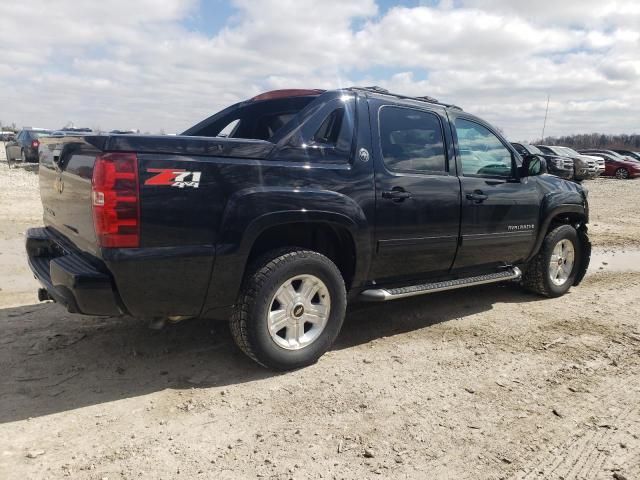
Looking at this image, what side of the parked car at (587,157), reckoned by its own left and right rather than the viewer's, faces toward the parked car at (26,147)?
right

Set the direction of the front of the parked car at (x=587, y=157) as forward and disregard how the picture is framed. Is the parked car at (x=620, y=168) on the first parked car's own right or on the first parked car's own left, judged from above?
on the first parked car's own left

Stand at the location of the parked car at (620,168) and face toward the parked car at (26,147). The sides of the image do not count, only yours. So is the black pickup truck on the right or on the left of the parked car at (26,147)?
left

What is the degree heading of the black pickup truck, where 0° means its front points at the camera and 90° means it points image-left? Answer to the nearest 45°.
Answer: approximately 225°

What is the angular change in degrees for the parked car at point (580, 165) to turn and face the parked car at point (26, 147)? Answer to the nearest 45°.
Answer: approximately 90° to its right

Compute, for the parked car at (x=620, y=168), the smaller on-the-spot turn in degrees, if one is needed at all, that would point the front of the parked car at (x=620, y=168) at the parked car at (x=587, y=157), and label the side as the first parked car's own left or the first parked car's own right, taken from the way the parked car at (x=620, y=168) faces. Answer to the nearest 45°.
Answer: approximately 90° to the first parked car's own right

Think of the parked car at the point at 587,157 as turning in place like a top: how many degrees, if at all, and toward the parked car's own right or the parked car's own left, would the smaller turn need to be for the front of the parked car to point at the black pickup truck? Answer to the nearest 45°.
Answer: approximately 45° to the parked car's own right

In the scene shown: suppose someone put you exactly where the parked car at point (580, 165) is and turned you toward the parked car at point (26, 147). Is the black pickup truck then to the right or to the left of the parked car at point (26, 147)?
left

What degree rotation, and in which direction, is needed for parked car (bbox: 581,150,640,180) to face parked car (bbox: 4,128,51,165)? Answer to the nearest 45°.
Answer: approximately 90° to its right
